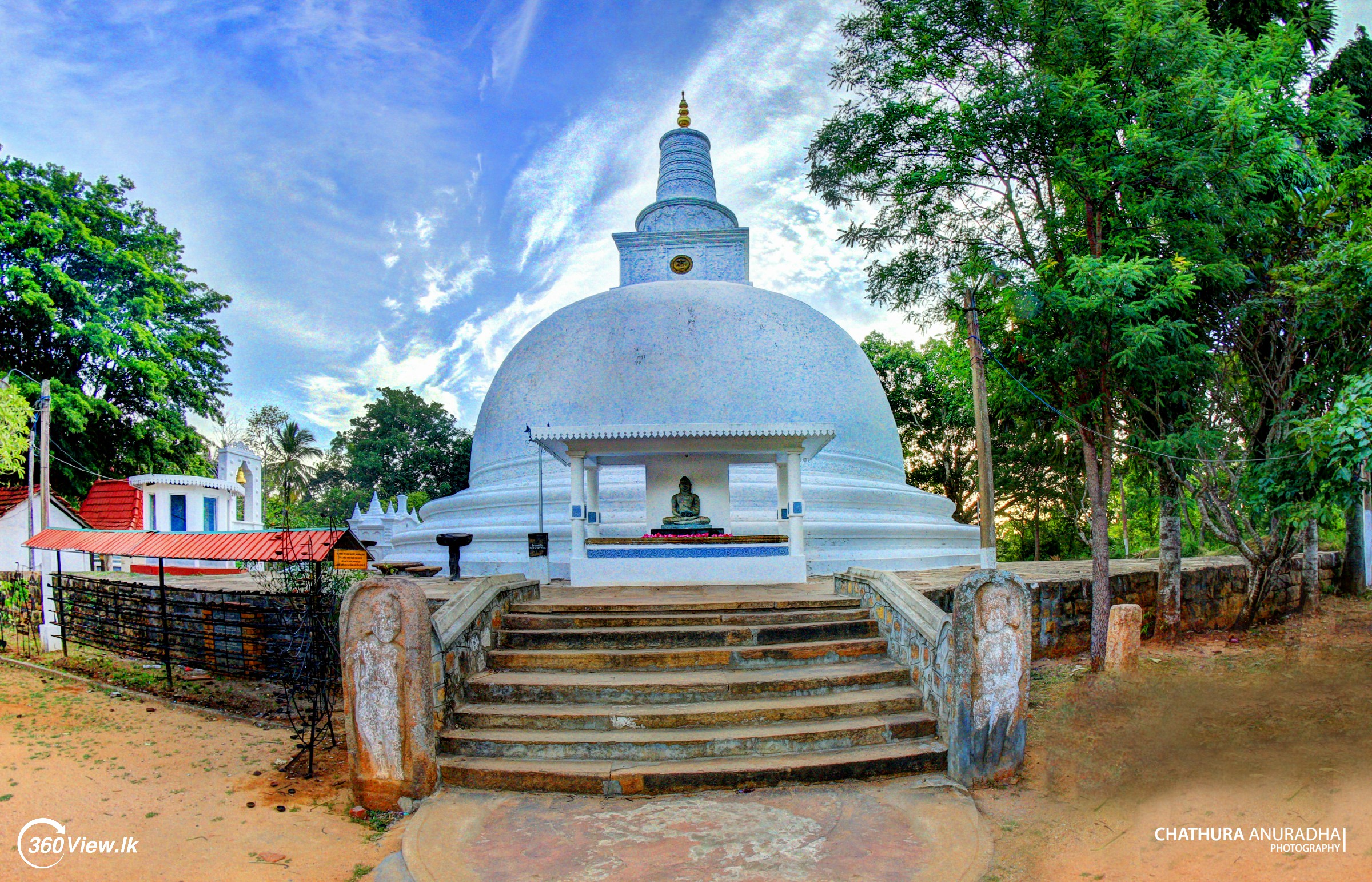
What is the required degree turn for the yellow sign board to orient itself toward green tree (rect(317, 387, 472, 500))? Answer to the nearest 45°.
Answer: approximately 180°

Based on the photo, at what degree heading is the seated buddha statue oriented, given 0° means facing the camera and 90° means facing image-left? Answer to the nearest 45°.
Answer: approximately 0°

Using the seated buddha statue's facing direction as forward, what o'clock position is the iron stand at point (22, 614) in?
The iron stand is roughly at 3 o'clock from the seated buddha statue.

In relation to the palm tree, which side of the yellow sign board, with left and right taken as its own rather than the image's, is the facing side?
back

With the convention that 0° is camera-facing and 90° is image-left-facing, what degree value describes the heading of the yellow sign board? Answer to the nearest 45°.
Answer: approximately 0°

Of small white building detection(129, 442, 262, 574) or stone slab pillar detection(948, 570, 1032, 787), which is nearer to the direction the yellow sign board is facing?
the stone slab pillar

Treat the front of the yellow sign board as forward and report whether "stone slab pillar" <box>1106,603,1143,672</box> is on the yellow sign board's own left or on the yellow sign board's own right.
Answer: on the yellow sign board's own left

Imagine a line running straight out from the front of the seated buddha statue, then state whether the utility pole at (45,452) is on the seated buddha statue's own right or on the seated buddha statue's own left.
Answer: on the seated buddha statue's own right

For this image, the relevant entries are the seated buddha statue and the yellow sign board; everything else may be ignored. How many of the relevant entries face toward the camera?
2
